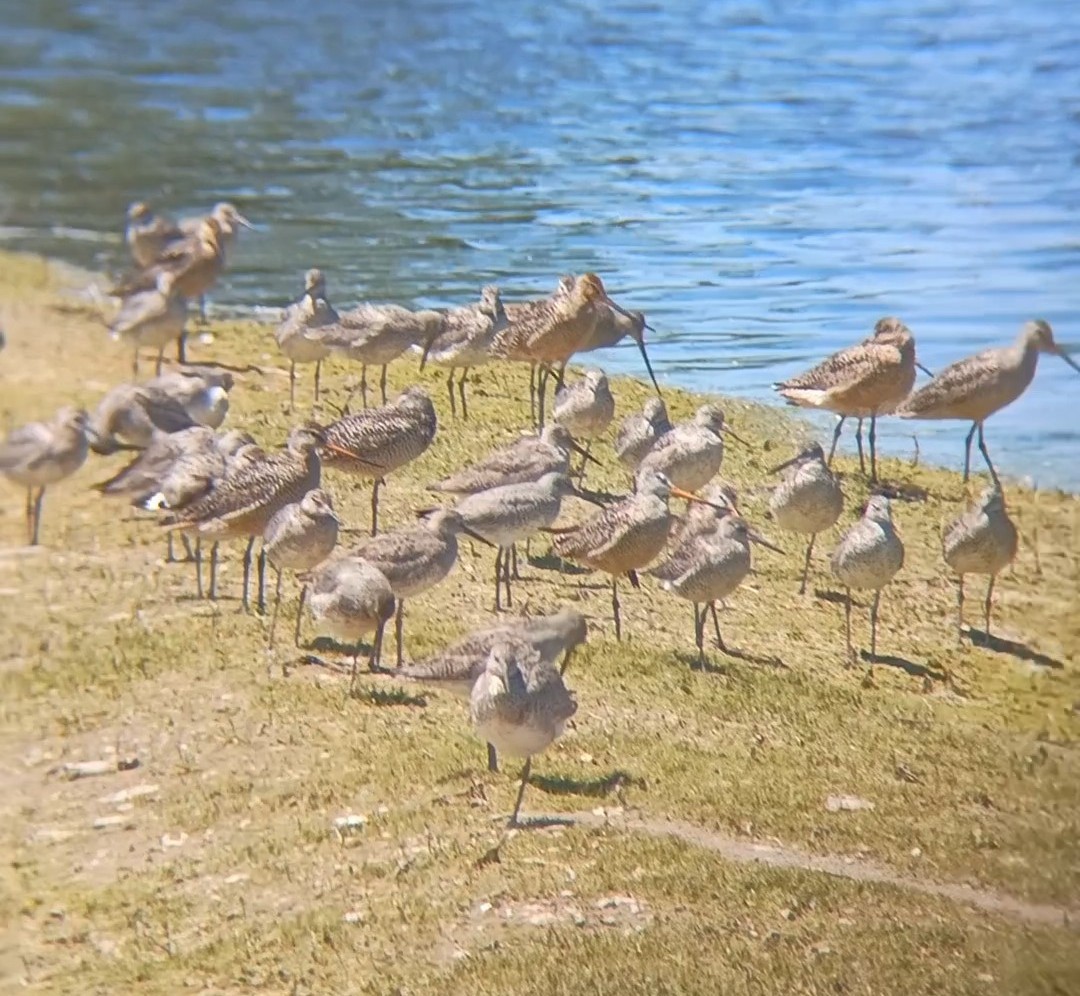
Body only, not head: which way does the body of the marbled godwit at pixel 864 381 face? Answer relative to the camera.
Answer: to the viewer's right

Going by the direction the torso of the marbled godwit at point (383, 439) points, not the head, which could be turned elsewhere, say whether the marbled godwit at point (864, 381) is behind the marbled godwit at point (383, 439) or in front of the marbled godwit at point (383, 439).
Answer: in front

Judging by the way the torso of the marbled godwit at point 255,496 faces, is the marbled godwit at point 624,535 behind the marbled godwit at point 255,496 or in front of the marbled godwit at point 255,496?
in front

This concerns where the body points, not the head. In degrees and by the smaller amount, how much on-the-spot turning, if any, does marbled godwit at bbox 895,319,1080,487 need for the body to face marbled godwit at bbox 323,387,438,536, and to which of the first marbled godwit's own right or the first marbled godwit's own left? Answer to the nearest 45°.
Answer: approximately 180°

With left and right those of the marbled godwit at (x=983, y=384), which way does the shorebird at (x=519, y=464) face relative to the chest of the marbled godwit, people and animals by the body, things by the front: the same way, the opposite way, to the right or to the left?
the same way

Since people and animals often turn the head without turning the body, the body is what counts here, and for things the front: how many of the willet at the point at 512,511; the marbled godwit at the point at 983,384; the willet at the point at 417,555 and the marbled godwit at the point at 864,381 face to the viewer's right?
4

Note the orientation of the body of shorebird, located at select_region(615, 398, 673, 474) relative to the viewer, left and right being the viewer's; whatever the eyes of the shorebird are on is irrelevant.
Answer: facing to the right of the viewer

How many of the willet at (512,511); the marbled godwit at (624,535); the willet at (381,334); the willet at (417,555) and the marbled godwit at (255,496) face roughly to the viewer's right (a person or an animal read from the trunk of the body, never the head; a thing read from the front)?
5

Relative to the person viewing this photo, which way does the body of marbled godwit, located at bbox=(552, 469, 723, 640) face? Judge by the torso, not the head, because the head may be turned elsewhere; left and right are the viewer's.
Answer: facing to the right of the viewer

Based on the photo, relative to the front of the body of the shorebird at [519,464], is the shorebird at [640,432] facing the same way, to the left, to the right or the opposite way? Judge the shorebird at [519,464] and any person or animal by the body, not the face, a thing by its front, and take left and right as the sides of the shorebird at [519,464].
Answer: the same way
